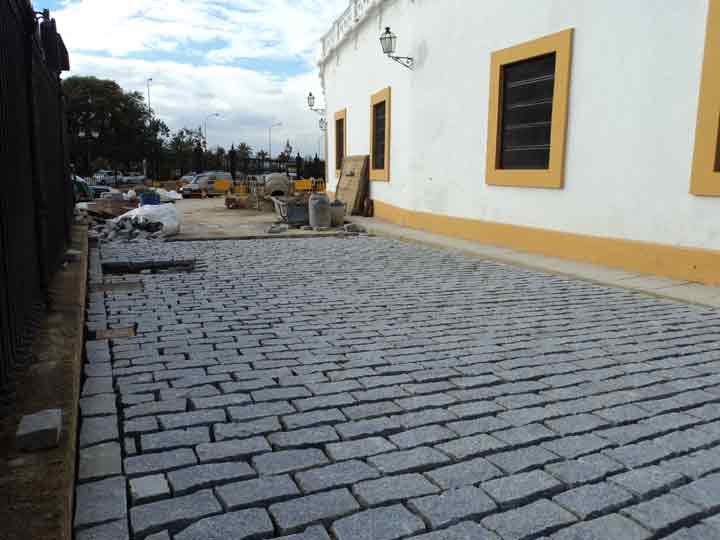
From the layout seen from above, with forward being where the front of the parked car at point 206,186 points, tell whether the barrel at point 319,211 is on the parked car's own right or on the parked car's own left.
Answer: on the parked car's own left

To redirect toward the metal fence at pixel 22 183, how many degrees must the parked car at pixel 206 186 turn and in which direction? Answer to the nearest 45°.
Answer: approximately 45° to its left

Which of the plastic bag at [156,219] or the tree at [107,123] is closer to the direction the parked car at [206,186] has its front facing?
the plastic bag

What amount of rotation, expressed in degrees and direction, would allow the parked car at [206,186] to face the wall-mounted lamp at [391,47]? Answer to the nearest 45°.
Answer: approximately 45° to its left

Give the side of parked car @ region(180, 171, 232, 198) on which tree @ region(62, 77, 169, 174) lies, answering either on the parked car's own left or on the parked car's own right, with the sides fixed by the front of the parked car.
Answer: on the parked car's own right

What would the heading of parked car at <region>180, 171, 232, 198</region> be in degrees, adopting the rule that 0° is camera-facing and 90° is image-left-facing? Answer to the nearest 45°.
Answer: approximately 45°

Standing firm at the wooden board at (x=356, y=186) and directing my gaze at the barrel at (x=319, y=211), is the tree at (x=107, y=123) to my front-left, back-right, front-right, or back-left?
back-right

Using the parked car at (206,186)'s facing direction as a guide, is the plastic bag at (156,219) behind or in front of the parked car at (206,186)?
in front
